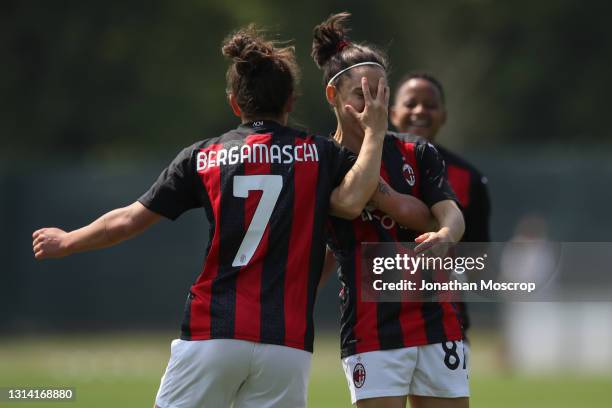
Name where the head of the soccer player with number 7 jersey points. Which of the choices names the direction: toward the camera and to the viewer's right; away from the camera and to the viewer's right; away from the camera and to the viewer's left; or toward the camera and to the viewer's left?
away from the camera and to the viewer's right

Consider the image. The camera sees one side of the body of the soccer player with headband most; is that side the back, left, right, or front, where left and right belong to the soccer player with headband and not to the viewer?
front

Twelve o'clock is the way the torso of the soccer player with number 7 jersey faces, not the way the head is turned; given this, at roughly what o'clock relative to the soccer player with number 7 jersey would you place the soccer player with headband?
The soccer player with headband is roughly at 2 o'clock from the soccer player with number 7 jersey.

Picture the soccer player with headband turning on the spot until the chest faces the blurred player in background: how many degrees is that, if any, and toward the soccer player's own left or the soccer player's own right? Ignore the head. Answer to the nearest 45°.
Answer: approximately 180°

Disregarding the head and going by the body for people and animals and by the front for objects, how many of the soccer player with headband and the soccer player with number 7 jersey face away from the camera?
1

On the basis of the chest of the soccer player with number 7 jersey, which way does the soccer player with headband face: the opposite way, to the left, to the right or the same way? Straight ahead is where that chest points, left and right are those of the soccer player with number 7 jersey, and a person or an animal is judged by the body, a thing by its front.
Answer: the opposite way

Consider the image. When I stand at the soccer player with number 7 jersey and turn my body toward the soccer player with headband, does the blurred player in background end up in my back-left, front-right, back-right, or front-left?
front-left

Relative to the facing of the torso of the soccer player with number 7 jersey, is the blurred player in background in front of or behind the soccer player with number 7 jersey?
in front

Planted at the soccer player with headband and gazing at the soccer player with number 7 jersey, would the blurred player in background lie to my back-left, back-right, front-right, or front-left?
back-right

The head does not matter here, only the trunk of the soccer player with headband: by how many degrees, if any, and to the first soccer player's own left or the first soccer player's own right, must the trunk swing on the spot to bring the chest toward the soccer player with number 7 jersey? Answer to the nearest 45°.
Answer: approximately 45° to the first soccer player's own right

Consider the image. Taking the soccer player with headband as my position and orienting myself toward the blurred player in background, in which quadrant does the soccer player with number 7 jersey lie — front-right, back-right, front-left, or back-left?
back-left

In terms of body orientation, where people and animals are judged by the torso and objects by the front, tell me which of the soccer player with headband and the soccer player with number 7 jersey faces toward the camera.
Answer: the soccer player with headband

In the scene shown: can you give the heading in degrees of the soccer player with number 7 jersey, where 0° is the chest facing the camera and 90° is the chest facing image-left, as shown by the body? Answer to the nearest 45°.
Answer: approximately 180°

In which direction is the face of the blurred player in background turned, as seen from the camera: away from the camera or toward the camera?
toward the camera

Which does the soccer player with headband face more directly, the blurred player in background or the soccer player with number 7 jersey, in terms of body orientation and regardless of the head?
the soccer player with number 7 jersey
